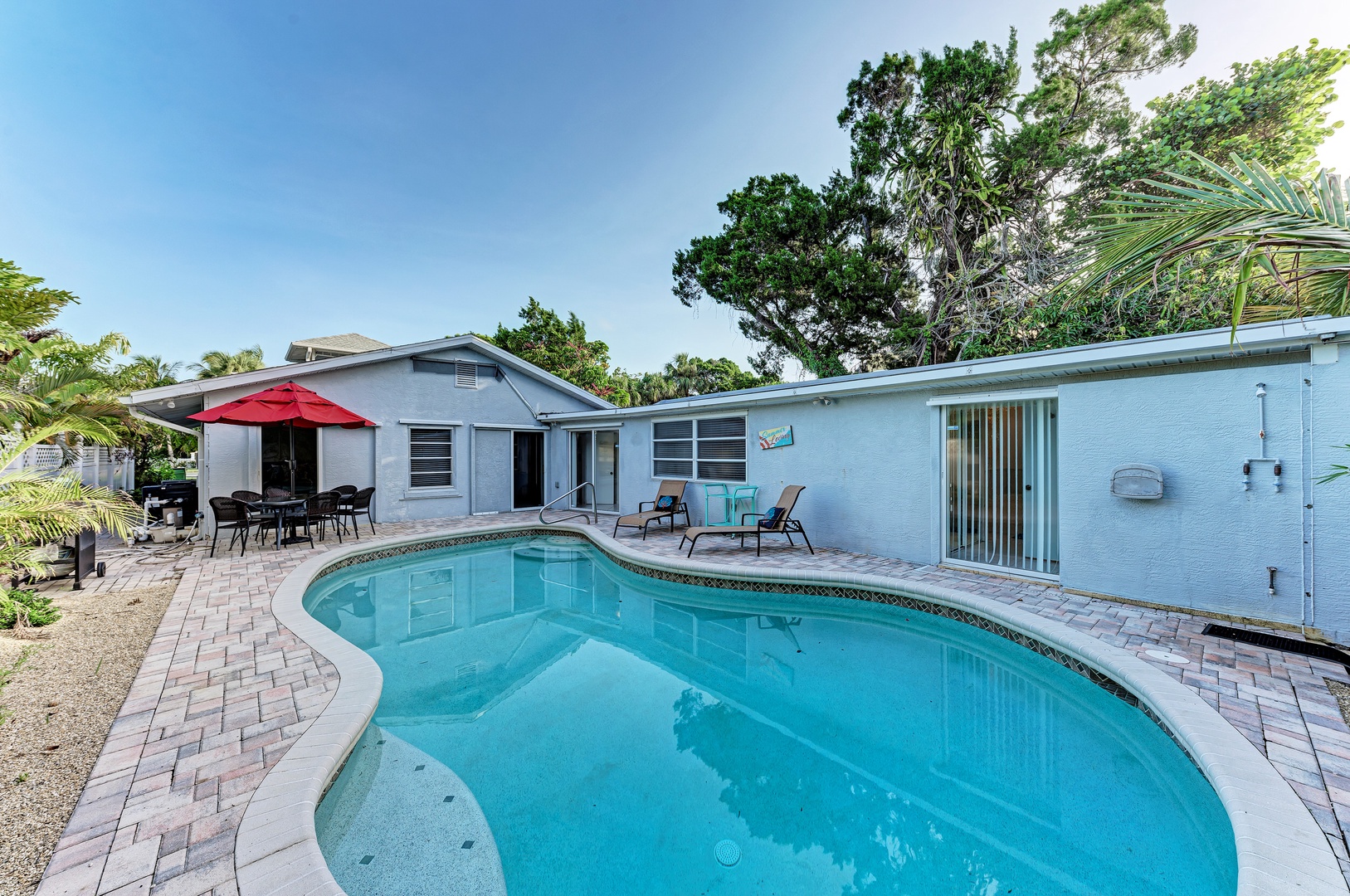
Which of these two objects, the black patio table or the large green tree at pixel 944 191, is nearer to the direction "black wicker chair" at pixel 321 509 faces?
the black patio table

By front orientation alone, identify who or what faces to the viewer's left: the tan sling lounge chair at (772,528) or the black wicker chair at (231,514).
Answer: the tan sling lounge chair

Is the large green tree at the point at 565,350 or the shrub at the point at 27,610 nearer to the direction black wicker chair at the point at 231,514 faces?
the large green tree

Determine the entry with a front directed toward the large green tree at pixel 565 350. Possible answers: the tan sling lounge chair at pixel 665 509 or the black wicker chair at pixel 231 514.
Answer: the black wicker chair

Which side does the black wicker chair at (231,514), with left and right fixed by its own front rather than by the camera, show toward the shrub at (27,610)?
back

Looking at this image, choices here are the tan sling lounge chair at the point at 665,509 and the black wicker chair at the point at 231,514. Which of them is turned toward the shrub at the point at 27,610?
the tan sling lounge chair

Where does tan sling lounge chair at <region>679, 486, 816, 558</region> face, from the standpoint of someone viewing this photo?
facing to the left of the viewer

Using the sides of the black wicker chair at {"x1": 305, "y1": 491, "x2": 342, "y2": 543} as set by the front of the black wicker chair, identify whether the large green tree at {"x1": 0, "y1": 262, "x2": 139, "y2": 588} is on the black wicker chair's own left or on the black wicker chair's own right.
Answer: on the black wicker chair's own left

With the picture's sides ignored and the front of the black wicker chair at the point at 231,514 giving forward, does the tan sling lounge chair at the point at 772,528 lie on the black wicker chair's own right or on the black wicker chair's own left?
on the black wicker chair's own right

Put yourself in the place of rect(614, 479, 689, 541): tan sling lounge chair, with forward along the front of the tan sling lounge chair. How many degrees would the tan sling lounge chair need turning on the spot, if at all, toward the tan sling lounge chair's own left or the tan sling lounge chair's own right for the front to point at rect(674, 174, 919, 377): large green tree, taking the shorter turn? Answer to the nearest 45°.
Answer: approximately 180°

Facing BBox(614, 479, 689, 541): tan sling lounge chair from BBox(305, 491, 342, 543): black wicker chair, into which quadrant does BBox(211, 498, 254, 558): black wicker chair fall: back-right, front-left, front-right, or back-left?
back-right

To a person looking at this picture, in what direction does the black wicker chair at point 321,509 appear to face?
facing away from the viewer and to the left of the viewer

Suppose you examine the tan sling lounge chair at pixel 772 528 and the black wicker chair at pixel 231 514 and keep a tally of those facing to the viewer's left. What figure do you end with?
1

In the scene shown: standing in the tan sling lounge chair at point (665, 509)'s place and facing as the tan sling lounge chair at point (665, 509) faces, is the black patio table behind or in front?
in front
